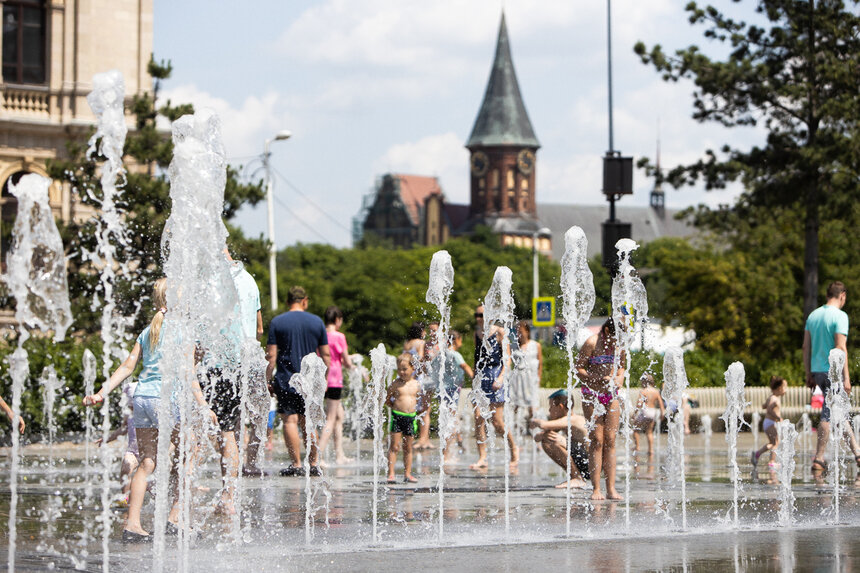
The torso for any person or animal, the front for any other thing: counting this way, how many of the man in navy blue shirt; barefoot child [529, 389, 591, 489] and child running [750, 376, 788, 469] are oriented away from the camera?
1

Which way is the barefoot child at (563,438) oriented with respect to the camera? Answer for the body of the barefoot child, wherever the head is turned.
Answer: to the viewer's left

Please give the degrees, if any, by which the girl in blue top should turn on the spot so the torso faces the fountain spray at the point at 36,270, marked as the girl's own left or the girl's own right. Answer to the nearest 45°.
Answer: approximately 180°

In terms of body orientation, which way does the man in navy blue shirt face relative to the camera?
away from the camera

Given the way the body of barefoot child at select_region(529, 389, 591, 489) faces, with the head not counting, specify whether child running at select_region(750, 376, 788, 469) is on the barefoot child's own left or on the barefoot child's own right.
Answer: on the barefoot child's own right

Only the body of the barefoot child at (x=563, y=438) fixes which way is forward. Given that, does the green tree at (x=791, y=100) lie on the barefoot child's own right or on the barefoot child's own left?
on the barefoot child's own right

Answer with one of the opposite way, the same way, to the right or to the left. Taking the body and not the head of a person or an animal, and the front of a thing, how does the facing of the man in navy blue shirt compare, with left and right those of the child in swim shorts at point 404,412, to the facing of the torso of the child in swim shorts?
the opposite way
